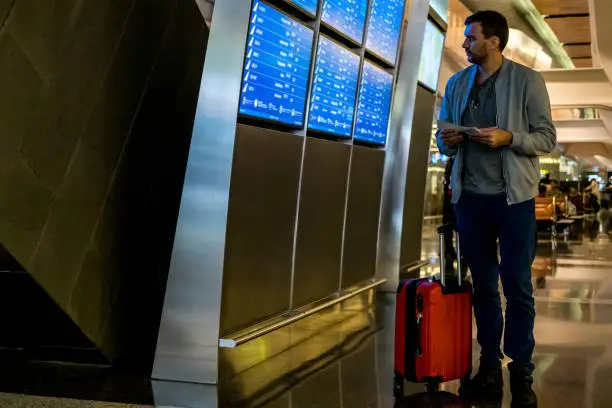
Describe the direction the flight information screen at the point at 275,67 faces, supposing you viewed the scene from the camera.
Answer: facing the viewer and to the right of the viewer

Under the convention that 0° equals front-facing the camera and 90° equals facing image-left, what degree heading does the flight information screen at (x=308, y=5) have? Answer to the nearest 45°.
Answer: approximately 315°

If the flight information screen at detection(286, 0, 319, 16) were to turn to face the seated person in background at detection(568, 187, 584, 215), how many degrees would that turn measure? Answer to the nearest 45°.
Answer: approximately 90° to its left

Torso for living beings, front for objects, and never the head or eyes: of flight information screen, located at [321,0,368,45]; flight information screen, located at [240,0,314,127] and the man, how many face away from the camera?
0

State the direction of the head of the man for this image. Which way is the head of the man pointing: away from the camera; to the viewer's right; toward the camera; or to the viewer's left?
to the viewer's left

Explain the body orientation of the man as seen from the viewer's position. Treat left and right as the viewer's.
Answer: facing the viewer and to the left of the viewer

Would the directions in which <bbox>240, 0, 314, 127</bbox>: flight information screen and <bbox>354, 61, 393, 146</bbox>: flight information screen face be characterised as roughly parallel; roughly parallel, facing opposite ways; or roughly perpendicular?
roughly parallel

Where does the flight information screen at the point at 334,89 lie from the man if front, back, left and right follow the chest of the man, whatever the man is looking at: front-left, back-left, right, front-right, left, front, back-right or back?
right

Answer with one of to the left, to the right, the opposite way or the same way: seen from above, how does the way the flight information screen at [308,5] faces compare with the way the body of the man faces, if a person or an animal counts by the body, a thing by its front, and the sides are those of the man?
to the left

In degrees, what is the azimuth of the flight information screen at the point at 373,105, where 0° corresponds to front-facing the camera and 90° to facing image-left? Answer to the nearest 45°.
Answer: approximately 315°
